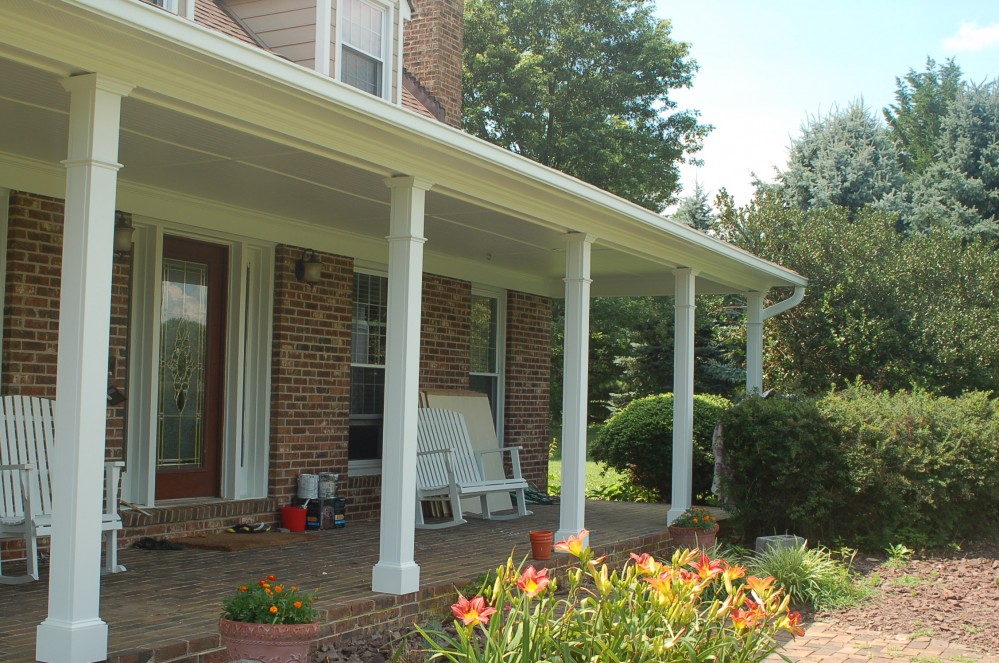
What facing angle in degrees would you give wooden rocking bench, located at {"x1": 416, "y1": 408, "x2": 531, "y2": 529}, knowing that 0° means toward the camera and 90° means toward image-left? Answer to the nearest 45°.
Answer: approximately 315°

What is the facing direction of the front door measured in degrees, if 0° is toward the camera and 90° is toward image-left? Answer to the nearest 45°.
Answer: approximately 315°

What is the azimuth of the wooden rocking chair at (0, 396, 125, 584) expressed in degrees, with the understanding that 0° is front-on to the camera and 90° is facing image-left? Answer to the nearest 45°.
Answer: approximately 315°
